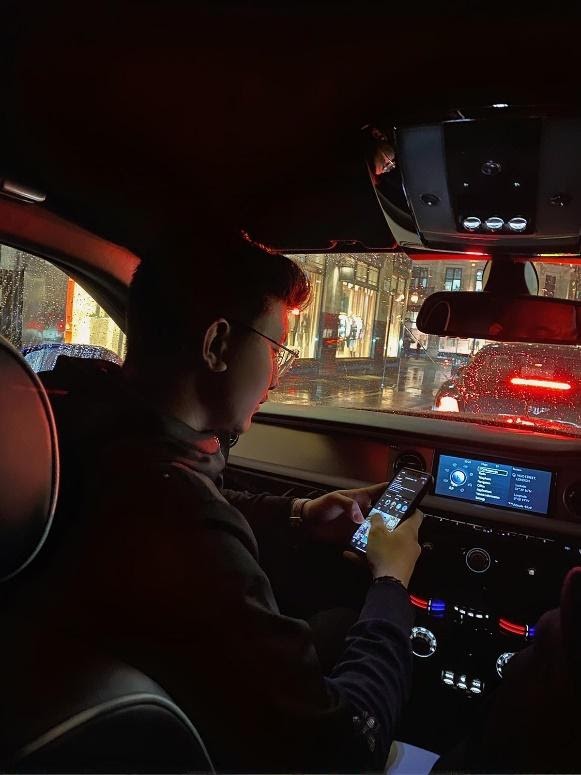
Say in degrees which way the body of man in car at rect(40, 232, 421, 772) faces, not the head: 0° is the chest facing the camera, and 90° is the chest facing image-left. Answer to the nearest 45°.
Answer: approximately 225°

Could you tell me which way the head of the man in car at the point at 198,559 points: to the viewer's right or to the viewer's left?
to the viewer's right
